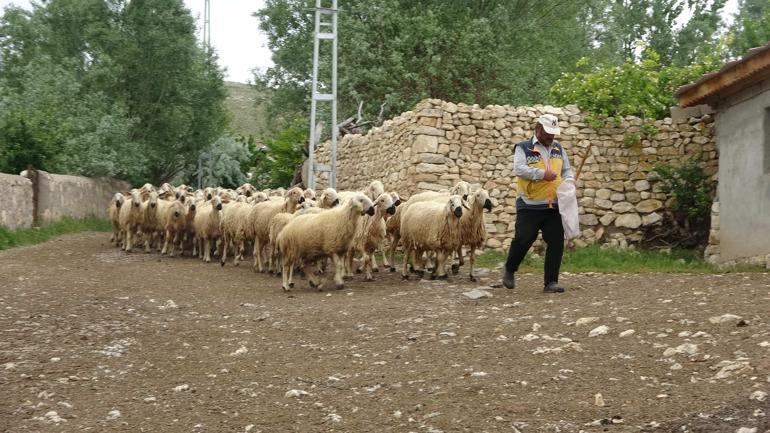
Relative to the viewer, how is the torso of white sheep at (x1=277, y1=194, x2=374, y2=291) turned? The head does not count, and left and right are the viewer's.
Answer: facing to the right of the viewer

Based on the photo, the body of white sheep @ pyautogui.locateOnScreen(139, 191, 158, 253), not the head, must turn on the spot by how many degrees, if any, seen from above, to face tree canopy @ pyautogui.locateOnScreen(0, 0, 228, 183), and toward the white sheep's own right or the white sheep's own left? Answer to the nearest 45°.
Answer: approximately 180°

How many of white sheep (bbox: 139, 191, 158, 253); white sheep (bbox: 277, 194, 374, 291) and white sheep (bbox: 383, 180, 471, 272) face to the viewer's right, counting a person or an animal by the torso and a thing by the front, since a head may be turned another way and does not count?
2

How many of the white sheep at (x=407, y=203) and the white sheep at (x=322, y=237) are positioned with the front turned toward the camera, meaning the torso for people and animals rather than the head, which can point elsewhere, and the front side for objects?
0

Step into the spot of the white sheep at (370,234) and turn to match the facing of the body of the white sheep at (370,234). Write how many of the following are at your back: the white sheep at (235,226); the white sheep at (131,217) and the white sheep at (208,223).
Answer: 3

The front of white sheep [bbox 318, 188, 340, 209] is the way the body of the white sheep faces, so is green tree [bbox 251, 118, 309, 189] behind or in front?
behind

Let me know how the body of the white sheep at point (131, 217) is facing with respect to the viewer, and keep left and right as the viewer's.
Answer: facing the viewer and to the right of the viewer

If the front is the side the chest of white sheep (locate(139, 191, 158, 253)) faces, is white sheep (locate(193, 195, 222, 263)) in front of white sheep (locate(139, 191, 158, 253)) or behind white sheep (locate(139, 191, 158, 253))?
in front

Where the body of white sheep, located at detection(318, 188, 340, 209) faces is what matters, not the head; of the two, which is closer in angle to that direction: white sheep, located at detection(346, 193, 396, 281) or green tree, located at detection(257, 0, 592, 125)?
the white sheep
